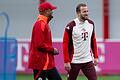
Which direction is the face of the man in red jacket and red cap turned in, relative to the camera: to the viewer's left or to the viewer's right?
to the viewer's right

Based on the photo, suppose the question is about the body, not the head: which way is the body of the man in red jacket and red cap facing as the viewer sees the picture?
to the viewer's right
